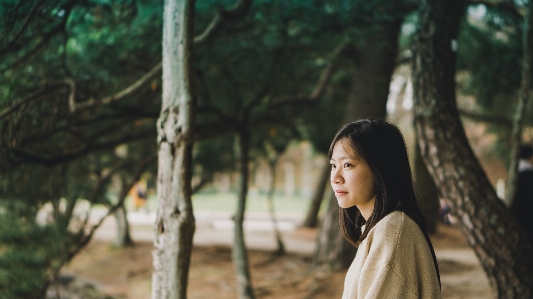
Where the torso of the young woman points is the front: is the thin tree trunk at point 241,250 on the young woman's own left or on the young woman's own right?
on the young woman's own right

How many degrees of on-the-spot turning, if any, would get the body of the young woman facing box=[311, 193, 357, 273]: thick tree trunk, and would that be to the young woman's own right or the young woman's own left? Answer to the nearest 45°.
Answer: approximately 90° to the young woman's own right

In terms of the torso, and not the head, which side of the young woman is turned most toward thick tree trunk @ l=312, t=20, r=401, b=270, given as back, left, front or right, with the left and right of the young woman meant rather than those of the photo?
right

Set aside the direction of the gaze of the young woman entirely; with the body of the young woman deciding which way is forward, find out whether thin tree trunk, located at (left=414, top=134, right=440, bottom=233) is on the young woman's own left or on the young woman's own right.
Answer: on the young woman's own right

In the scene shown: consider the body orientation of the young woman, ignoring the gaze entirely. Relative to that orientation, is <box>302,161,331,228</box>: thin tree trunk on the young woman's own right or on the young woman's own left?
on the young woman's own right

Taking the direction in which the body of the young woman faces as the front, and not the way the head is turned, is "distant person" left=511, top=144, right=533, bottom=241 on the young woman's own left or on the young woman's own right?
on the young woman's own right

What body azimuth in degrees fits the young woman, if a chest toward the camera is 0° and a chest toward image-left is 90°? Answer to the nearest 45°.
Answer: approximately 90°
